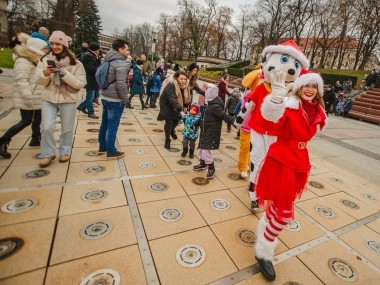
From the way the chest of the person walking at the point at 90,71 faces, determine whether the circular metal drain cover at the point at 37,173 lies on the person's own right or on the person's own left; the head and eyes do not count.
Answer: on the person's own right

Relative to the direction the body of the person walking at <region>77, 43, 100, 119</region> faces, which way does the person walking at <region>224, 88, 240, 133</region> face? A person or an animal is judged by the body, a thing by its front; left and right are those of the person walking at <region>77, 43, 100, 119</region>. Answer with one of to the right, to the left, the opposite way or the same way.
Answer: the same way

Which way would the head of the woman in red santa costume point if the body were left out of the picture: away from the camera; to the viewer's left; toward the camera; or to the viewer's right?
toward the camera

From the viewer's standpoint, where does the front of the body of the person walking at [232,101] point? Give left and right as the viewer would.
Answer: facing the viewer

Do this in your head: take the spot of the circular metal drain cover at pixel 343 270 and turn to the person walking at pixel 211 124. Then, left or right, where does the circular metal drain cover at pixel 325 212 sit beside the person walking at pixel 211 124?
right

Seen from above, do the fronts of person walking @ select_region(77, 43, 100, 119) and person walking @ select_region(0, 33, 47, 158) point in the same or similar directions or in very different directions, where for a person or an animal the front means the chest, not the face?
same or similar directions

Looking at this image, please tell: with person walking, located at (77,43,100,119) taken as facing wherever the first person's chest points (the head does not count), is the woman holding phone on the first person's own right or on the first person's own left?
on the first person's own right
